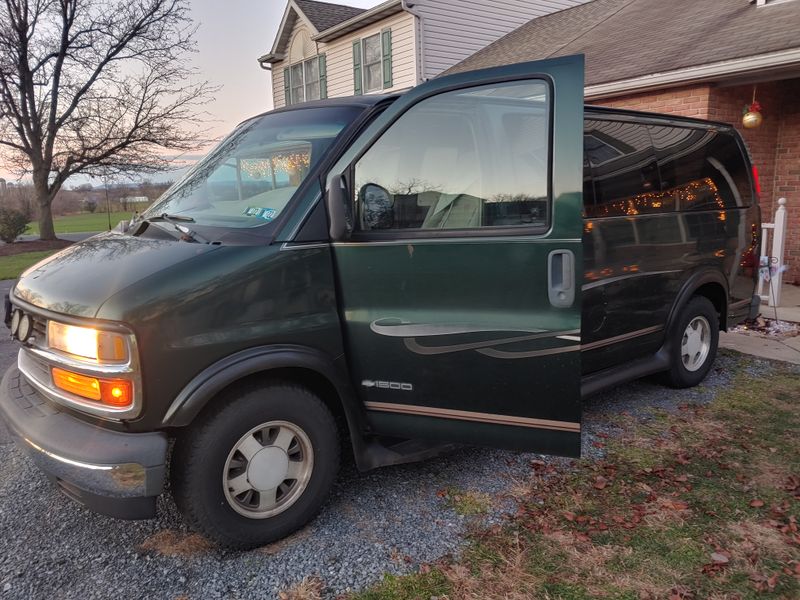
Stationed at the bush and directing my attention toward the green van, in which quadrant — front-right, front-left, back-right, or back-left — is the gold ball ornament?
front-left

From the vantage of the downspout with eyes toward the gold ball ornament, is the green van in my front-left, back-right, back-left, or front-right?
front-right

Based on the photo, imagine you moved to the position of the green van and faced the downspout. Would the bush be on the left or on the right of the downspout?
left

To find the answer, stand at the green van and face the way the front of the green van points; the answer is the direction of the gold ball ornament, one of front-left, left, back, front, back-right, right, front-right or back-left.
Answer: back

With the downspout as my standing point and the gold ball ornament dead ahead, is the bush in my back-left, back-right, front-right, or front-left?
back-right

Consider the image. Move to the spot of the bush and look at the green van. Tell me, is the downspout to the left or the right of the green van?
left

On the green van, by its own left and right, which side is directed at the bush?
right

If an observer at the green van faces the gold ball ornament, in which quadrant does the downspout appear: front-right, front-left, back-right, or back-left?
front-left

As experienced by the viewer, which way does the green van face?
facing the viewer and to the left of the viewer

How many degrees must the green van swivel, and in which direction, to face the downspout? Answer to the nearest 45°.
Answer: approximately 135° to its right
